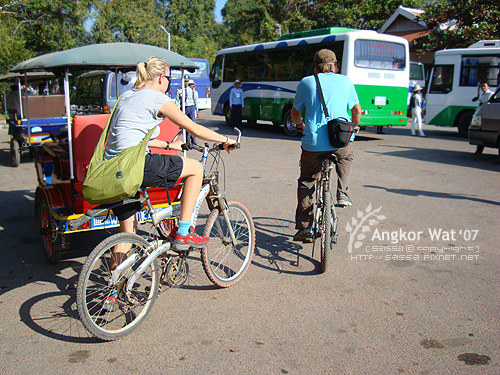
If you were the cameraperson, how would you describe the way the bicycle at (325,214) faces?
facing away from the viewer

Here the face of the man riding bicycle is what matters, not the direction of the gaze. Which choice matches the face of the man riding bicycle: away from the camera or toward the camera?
away from the camera

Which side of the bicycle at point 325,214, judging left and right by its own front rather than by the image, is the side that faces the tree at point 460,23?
front

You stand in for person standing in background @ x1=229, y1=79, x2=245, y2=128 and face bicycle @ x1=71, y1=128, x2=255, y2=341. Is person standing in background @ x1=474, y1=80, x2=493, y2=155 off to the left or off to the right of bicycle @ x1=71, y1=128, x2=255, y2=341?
left

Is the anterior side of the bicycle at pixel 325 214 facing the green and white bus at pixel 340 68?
yes

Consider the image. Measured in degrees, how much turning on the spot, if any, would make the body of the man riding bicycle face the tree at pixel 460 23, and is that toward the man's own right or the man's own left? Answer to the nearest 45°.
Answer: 0° — they already face it

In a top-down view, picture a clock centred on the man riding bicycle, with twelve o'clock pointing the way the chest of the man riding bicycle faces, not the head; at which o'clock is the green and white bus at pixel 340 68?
The green and white bus is roughly at 12 o'clock from the man riding bicycle.

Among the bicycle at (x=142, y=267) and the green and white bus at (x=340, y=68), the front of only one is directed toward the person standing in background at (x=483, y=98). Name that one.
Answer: the bicycle

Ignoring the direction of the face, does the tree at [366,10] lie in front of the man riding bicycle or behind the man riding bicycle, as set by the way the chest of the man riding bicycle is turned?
in front

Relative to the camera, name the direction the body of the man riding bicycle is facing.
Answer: away from the camera

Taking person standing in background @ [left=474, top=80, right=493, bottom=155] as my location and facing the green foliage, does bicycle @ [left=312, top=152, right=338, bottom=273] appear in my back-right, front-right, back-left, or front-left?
back-left

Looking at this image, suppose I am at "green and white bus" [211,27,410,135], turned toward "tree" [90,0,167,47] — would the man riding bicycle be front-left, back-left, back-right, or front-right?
back-left
